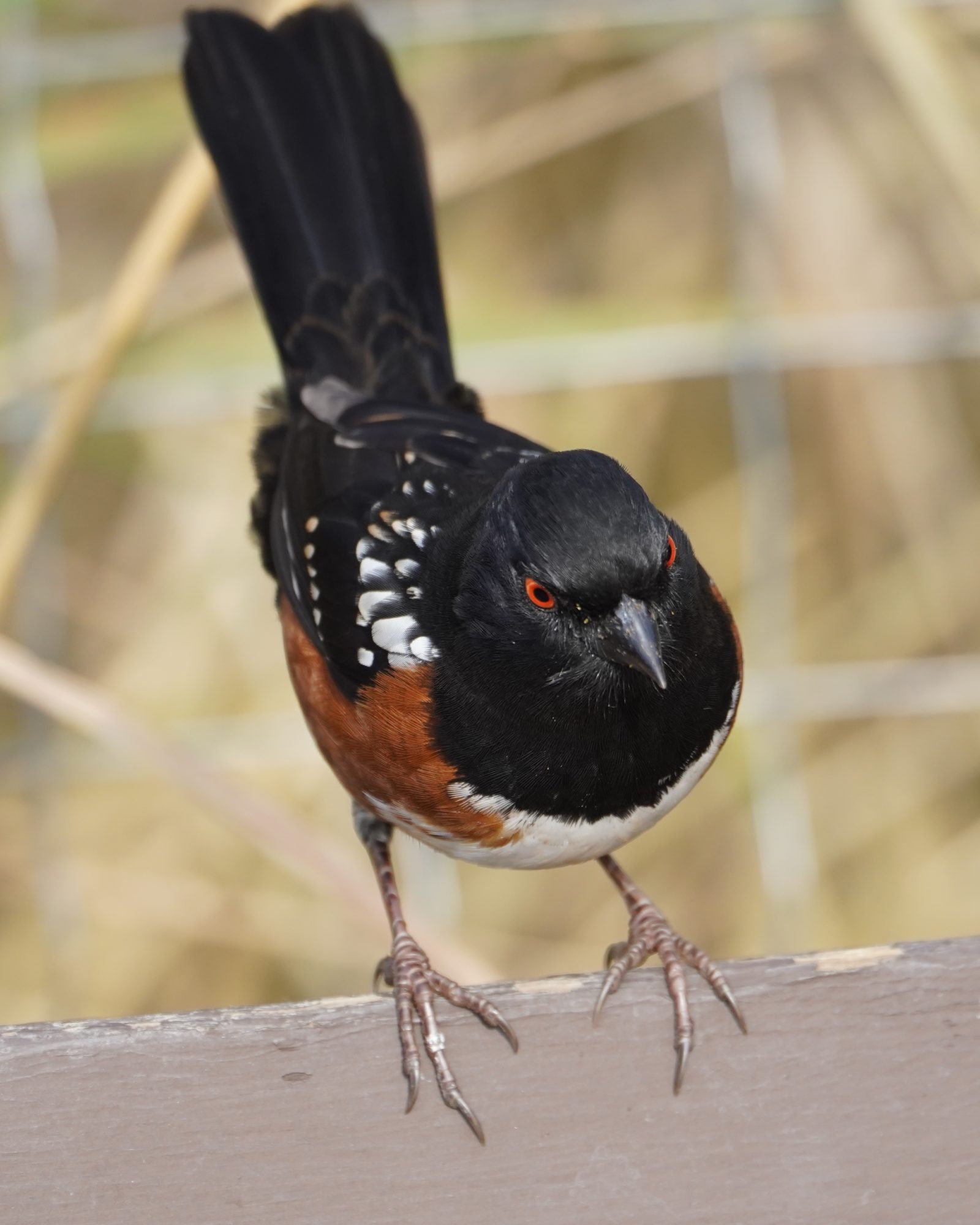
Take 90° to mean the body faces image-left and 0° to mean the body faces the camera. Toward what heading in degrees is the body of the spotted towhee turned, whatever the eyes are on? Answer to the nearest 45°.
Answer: approximately 315°

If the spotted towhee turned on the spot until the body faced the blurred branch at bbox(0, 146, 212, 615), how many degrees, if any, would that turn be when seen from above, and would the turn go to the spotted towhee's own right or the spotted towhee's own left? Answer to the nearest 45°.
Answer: approximately 180°

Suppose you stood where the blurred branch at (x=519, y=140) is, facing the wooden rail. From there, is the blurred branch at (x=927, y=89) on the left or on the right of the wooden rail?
left

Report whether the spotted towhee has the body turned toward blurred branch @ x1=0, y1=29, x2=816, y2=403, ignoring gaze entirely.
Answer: no
